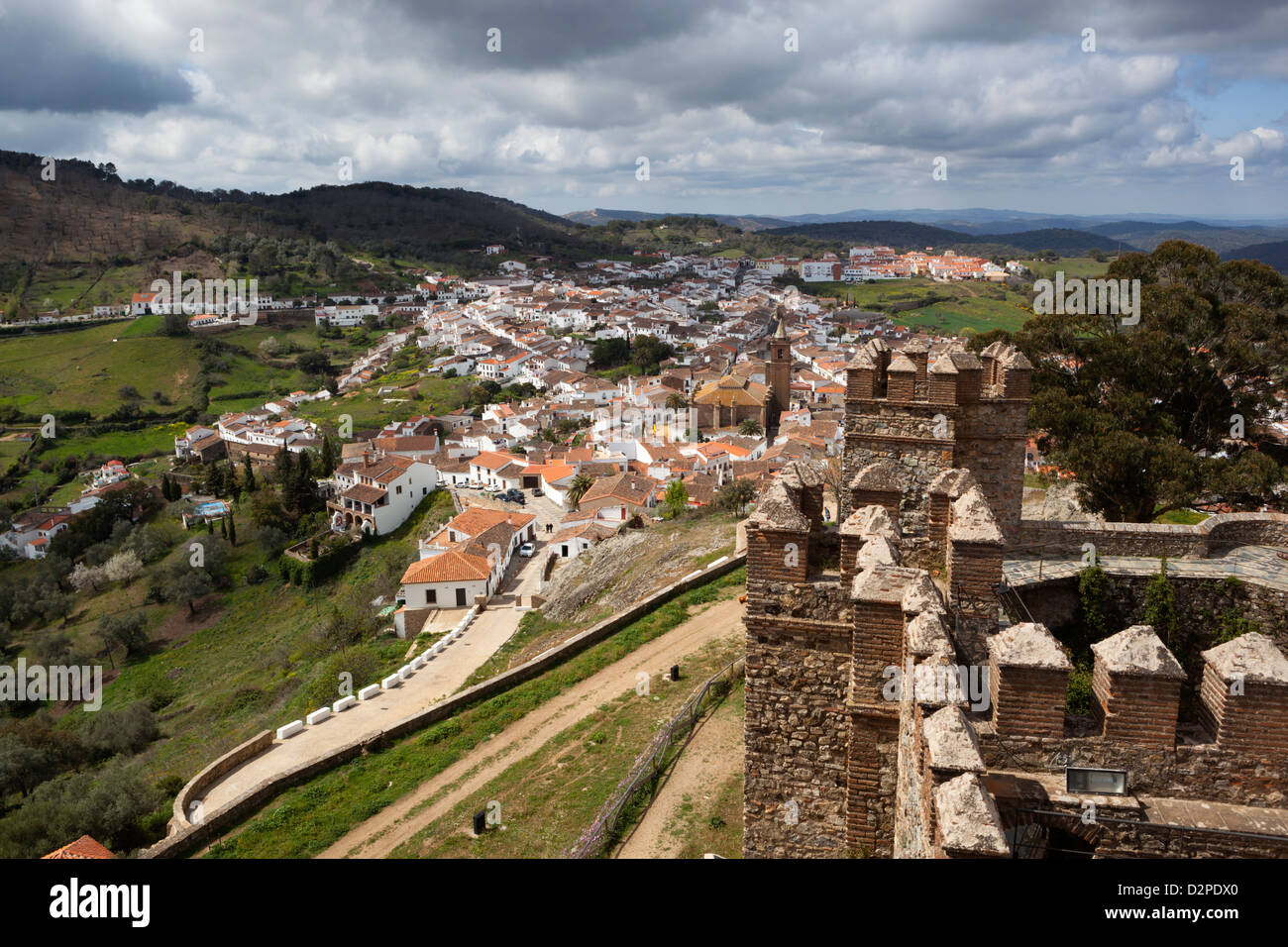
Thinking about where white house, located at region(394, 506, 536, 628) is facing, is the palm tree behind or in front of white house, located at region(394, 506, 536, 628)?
behind

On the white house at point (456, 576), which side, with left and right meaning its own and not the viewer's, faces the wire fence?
front

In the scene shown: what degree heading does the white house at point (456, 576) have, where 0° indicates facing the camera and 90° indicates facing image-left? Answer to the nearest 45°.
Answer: approximately 0°
